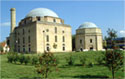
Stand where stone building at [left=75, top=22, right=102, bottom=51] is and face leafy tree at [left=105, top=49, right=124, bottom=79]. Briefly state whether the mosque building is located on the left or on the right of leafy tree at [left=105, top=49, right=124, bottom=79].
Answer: right

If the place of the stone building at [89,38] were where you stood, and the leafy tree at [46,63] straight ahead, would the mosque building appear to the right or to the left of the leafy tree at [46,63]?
right
